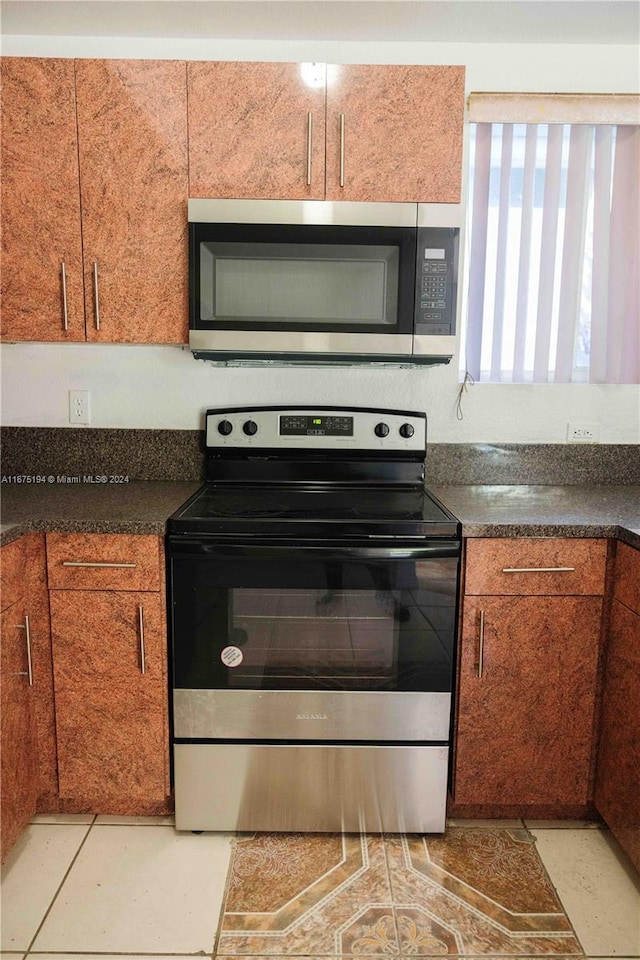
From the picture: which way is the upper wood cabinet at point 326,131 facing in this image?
toward the camera

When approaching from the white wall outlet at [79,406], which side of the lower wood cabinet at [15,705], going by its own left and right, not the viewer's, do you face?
left

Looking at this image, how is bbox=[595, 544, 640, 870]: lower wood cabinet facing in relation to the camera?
to the viewer's left

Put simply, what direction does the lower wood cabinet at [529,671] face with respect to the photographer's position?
facing the viewer

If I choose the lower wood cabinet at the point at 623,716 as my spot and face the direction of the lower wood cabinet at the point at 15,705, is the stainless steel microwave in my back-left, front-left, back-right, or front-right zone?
front-right

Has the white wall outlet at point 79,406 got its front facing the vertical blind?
no

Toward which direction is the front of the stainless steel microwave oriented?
toward the camera

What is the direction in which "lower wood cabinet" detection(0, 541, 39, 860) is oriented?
to the viewer's right
